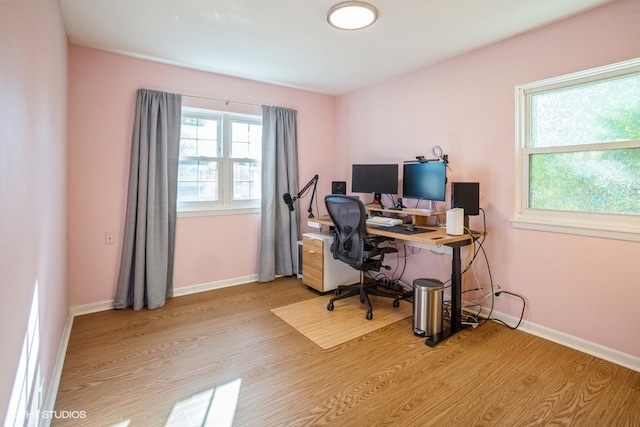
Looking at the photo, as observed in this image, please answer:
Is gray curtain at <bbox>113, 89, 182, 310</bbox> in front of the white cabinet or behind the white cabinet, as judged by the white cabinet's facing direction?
in front

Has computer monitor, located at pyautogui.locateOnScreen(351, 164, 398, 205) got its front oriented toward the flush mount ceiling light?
yes

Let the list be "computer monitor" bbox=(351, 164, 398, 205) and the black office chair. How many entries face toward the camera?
1

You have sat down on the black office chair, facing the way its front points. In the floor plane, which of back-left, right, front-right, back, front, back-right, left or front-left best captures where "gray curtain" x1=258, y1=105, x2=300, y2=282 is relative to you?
left

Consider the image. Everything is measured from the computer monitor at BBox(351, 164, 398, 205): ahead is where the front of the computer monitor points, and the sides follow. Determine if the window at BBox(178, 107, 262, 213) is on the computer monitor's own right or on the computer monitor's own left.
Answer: on the computer monitor's own right

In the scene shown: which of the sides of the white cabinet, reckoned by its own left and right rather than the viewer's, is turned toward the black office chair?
left

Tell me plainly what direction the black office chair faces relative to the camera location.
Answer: facing away from the viewer and to the right of the viewer

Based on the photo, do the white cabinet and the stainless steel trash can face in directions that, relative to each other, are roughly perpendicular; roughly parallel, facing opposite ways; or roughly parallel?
roughly parallel

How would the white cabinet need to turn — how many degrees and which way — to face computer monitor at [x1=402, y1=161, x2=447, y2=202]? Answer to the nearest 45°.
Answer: approximately 90° to its left

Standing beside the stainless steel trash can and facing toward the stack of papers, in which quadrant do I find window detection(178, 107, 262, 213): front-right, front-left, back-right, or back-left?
front-left

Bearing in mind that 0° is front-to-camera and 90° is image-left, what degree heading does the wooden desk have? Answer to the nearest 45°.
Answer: approximately 45°

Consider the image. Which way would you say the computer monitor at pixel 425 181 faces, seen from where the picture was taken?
facing the viewer and to the left of the viewer

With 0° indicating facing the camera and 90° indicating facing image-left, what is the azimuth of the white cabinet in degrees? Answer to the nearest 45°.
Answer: approximately 45°

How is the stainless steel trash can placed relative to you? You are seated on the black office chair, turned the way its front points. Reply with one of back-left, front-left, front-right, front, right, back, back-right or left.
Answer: right

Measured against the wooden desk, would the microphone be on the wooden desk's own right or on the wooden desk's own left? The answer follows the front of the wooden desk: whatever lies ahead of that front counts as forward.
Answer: on the wooden desk's own right

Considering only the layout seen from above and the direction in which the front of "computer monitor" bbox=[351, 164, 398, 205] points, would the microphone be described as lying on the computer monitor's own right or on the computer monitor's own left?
on the computer monitor's own right

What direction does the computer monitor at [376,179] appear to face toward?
toward the camera
